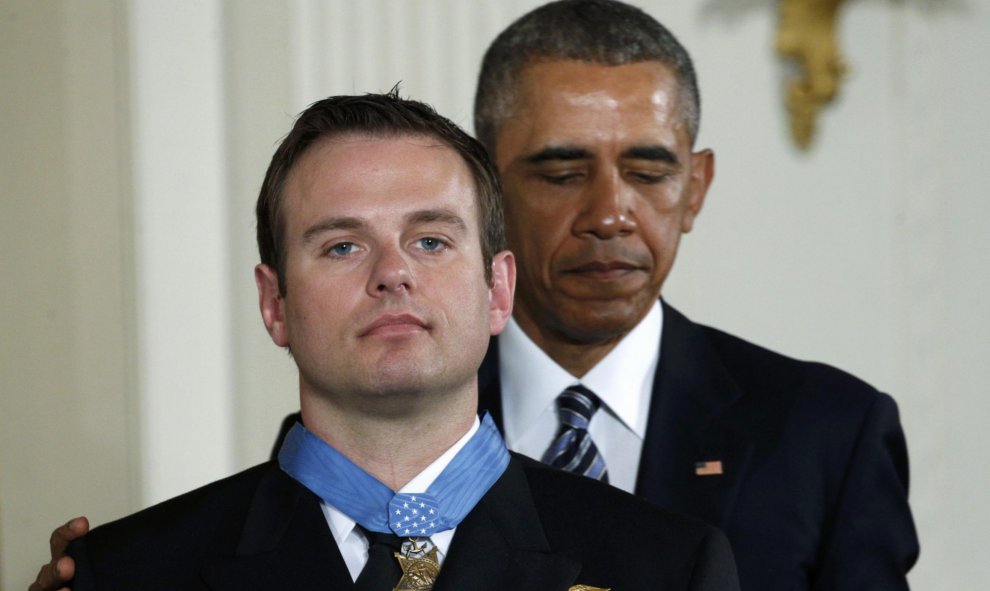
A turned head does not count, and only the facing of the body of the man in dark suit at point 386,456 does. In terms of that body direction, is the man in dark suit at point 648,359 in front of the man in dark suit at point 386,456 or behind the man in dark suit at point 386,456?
behind

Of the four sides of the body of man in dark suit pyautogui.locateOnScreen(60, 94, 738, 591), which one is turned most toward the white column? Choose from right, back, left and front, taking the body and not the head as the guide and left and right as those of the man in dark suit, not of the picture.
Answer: back

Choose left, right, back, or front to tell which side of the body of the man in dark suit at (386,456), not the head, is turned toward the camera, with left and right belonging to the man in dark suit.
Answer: front

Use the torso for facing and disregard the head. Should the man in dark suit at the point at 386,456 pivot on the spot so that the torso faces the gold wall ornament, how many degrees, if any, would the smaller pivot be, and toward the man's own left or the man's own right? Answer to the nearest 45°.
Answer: approximately 135° to the man's own left
